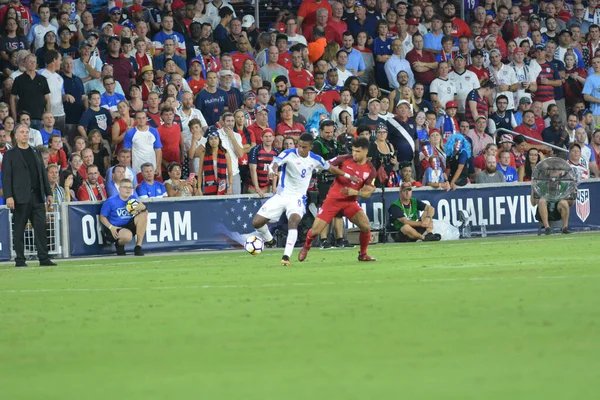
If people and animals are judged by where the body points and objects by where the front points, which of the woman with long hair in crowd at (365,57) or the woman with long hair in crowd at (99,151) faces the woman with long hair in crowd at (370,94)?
the woman with long hair in crowd at (365,57)

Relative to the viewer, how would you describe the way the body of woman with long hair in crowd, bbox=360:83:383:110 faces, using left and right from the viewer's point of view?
facing the viewer

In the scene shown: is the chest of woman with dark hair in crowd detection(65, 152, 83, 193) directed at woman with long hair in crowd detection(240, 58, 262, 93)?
no

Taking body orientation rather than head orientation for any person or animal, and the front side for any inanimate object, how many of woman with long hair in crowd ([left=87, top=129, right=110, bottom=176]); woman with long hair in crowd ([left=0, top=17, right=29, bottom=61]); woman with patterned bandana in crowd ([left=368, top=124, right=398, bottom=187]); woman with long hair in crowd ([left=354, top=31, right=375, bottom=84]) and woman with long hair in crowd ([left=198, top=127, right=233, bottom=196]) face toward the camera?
5

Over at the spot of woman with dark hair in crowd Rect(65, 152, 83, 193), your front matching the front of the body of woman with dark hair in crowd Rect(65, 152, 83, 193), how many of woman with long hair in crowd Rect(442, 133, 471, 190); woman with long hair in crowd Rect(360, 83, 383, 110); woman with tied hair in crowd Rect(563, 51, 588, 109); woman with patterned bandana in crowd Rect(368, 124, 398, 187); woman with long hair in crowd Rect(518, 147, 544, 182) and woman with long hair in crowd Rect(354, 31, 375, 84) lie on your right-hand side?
0

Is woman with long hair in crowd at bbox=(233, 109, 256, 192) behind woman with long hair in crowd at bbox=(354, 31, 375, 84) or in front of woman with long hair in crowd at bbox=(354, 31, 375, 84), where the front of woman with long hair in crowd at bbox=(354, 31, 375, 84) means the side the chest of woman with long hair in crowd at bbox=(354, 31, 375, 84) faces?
in front

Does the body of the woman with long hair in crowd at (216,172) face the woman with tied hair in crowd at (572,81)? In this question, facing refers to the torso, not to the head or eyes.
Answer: no

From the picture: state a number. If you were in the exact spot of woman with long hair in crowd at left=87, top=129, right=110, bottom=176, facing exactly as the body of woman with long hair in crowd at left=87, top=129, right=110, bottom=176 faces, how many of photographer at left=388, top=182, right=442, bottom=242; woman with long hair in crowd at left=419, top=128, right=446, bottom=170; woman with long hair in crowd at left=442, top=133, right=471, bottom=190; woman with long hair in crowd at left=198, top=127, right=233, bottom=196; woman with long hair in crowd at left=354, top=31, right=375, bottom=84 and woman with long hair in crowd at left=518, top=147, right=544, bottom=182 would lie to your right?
0

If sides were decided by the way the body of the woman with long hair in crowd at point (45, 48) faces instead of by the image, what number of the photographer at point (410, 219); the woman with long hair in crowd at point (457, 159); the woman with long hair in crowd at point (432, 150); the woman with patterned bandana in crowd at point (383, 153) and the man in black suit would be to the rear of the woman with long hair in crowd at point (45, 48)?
0

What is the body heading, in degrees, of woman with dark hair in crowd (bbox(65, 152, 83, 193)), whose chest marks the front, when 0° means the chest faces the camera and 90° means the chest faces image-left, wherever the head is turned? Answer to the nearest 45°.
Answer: approximately 315°

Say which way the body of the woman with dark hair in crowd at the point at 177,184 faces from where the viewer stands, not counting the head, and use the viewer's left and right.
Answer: facing the viewer and to the right of the viewer

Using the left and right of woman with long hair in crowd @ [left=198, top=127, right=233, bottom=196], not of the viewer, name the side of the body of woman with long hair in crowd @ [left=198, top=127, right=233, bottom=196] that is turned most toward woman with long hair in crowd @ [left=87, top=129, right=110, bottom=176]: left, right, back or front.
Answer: right

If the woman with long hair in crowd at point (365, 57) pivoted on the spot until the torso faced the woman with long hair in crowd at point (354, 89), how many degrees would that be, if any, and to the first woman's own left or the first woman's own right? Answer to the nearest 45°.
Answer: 0° — they already face them

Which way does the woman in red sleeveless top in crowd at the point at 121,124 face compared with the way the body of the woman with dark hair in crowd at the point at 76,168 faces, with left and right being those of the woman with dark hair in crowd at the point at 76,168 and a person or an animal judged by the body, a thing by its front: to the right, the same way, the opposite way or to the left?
the same way

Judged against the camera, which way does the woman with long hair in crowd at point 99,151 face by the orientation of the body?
toward the camera

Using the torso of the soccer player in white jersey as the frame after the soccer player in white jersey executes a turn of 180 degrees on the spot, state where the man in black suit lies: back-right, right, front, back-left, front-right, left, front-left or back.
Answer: left

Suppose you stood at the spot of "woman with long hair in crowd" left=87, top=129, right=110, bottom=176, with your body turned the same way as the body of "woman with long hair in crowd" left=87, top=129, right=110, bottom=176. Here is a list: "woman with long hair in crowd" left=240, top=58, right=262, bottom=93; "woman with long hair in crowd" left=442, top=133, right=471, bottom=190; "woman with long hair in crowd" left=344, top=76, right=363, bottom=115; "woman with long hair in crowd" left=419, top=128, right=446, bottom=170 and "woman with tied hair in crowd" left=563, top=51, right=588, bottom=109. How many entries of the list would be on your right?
0
